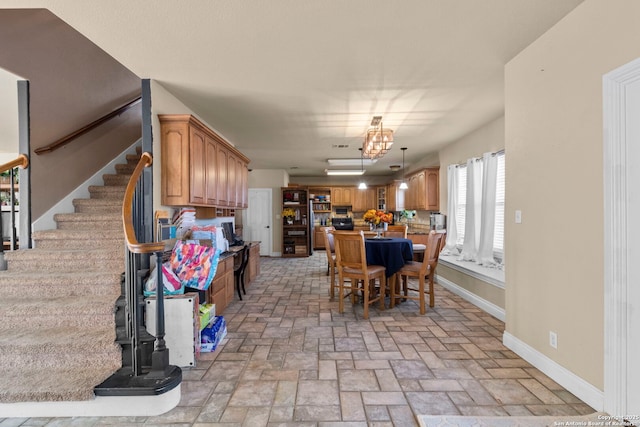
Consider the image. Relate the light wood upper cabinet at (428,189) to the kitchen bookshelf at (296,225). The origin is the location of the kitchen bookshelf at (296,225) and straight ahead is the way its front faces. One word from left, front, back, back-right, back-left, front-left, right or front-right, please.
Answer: front-left

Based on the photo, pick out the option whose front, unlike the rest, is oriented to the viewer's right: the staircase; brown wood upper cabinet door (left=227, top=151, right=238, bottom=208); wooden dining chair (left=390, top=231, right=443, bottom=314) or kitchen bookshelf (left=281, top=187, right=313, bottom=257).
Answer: the brown wood upper cabinet door

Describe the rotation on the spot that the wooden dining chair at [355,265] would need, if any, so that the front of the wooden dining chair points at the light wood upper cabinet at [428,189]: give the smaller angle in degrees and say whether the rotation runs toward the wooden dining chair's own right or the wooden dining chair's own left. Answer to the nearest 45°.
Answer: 0° — it already faces it

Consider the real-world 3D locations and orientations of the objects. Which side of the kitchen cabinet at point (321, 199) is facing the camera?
front

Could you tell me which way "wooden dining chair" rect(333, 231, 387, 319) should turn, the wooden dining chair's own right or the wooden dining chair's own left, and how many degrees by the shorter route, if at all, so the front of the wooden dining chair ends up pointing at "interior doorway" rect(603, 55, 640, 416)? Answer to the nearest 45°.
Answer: approximately 90° to the wooden dining chair's own right

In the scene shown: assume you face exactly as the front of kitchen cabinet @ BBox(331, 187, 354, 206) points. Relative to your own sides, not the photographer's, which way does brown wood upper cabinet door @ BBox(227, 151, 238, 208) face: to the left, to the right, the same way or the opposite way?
to the left

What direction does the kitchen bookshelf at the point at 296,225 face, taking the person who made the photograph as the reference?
facing the viewer

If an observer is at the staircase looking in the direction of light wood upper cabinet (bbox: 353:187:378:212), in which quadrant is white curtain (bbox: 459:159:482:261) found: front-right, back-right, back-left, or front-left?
front-right

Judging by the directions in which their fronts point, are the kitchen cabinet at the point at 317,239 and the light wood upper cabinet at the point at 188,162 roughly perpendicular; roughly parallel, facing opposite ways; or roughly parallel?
roughly perpendicular

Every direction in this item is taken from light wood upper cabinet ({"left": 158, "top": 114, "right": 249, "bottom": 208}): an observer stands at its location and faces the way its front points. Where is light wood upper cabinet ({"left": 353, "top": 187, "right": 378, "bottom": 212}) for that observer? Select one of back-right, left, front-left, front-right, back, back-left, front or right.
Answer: front-left

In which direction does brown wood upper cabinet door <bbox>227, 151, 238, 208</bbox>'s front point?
to the viewer's right

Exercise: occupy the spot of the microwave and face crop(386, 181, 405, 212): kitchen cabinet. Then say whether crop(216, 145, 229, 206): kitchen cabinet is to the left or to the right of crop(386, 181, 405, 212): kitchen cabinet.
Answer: right

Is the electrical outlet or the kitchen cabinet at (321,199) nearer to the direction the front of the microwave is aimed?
the electrical outlet

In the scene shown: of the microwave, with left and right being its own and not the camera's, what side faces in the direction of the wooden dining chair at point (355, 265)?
front

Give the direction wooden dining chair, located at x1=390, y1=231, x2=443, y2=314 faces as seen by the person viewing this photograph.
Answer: facing away from the viewer and to the left of the viewer

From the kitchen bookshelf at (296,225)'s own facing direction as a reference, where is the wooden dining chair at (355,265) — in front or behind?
in front
